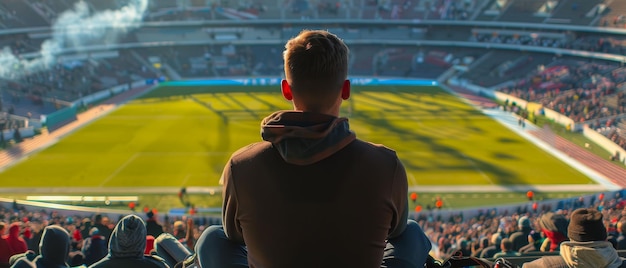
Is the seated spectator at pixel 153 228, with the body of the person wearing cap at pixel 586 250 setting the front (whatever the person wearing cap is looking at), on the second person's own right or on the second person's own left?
on the second person's own left

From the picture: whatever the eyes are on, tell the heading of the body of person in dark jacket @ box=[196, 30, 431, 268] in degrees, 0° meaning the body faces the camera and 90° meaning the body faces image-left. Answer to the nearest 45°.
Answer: approximately 180°

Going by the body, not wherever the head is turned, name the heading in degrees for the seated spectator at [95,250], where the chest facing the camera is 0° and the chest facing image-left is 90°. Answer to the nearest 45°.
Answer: approximately 180°

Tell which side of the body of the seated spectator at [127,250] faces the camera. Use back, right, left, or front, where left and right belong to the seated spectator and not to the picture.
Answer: back

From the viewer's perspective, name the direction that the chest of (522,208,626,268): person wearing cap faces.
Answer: away from the camera
